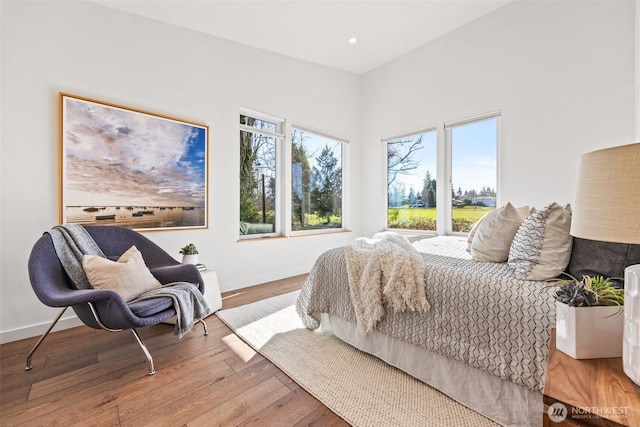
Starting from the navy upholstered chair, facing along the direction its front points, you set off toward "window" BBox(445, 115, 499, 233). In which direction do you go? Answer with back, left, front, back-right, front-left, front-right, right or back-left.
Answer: front-left

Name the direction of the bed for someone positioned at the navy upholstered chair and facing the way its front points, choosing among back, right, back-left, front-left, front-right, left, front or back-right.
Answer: front

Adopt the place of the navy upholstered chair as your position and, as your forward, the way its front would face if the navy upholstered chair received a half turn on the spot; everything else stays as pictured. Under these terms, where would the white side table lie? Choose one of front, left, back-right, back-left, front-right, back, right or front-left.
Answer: right

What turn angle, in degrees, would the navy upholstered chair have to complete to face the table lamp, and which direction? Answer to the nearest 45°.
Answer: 0° — it already faces it

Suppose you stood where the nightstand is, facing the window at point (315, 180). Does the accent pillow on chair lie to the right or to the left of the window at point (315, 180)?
left

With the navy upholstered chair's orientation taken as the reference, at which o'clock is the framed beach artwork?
The framed beach artwork is roughly at 8 o'clock from the navy upholstered chair.

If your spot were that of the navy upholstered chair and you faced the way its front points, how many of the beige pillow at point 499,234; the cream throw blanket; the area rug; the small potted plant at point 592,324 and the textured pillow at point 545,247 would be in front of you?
5

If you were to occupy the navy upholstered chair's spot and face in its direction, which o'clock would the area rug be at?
The area rug is roughly at 12 o'clock from the navy upholstered chair.

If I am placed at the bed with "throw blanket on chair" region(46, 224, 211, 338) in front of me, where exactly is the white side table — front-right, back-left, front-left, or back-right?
front-right

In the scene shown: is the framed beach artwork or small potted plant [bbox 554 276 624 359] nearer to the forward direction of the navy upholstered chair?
the small potted plant

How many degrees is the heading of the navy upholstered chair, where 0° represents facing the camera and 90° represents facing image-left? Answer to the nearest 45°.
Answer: approximately 315°

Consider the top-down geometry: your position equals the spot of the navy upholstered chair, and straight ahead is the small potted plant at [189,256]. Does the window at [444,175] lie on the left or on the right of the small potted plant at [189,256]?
right

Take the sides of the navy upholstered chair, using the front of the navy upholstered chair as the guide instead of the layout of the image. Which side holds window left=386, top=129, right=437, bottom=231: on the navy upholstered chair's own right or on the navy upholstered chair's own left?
on the navy upholstered chair's own left

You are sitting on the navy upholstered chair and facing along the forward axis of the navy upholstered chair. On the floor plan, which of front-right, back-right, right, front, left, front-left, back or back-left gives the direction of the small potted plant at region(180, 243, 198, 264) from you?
left
